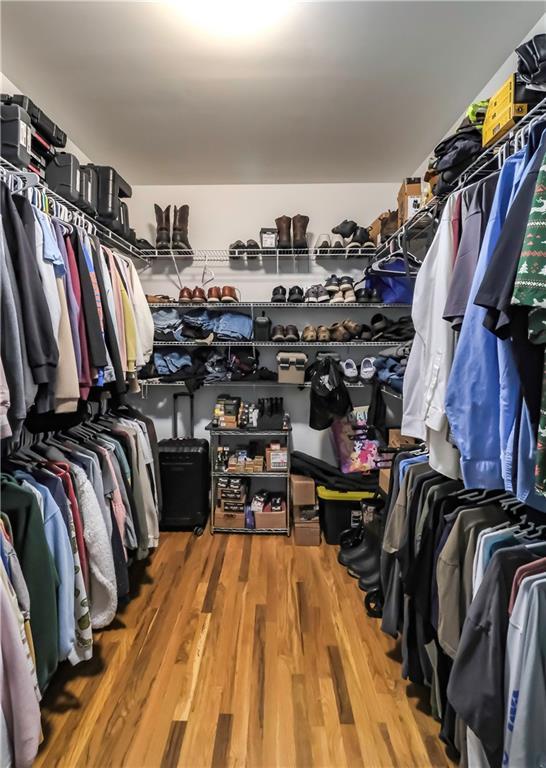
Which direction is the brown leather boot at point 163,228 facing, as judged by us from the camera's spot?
facing the viewer

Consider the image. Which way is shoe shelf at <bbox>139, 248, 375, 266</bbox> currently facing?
toward the camera

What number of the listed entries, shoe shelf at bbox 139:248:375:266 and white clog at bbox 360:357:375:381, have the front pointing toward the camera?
2

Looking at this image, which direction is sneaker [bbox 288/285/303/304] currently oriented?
toward the camera

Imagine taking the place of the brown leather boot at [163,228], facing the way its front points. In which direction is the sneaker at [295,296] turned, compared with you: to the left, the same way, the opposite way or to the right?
the same way

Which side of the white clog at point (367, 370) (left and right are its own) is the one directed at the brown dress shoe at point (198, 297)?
right

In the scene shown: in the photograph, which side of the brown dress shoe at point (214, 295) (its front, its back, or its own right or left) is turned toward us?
front

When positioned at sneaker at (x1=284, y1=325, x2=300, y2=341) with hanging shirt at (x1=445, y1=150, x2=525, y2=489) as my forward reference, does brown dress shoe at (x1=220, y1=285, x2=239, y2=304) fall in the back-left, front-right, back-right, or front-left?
back-right

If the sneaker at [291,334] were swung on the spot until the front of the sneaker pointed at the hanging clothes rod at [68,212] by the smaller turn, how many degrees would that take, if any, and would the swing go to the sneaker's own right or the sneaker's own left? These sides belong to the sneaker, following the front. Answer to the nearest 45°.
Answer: approximately 45° to the sneaker's own right

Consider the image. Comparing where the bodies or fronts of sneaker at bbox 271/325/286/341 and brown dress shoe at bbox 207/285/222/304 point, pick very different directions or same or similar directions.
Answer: same or similar directions
